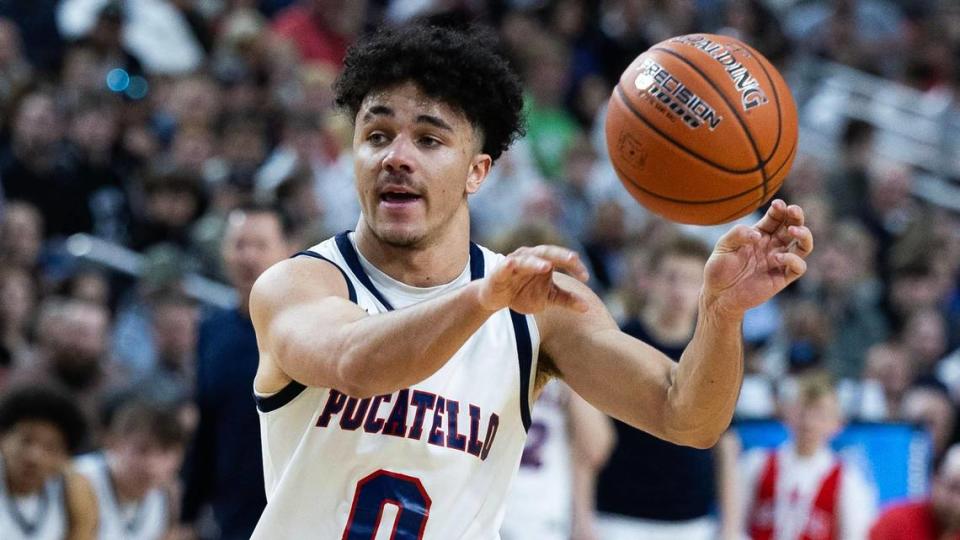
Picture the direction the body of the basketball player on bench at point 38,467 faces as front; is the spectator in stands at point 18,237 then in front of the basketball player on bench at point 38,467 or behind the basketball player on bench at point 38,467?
behind

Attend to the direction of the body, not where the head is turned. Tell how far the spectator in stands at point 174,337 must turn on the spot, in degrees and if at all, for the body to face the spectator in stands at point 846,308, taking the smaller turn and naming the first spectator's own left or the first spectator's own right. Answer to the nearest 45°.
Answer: approximately 90° to the first spectator's own left

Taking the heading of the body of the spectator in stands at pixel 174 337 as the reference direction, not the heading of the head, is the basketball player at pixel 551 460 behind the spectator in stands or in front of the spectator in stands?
in front

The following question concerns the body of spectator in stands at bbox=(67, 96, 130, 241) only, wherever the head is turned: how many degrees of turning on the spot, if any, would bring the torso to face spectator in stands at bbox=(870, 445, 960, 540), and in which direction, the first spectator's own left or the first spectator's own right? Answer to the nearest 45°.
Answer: approximately 45° to the first spectator's own left

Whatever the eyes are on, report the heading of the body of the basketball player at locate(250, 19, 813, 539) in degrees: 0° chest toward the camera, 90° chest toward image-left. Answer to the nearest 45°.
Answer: approximately 0°

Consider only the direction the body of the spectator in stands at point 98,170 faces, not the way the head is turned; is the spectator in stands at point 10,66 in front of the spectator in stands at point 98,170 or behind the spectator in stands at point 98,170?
behind

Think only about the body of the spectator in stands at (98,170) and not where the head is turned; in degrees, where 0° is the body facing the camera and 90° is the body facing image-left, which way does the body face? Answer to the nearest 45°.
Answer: approximately 0°

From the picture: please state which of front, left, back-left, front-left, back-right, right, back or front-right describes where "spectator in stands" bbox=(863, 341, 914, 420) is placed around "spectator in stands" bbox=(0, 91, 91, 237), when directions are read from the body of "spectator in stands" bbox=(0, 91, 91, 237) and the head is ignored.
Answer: front-left
